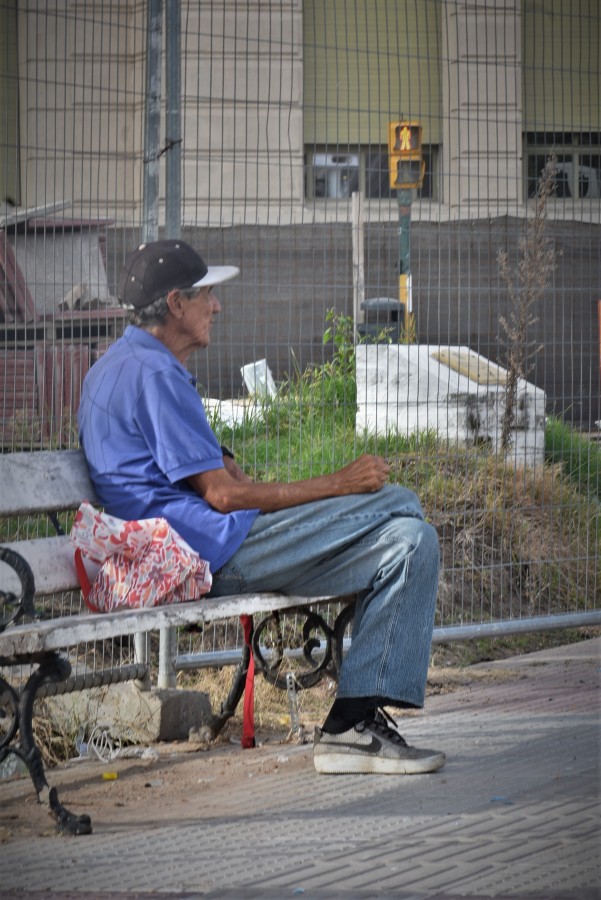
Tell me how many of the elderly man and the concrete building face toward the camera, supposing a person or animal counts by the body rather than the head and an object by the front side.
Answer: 1

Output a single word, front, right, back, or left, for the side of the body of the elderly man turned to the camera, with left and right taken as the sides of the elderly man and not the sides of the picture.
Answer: right

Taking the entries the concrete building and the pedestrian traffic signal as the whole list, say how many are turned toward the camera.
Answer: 2

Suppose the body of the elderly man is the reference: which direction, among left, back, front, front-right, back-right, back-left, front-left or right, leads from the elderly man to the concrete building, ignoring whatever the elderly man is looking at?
left

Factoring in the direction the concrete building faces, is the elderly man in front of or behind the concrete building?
in front

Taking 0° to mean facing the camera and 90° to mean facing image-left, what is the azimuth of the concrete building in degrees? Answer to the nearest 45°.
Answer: approximately 0°

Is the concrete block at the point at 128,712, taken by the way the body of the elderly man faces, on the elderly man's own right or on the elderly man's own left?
on the elderly man's own left

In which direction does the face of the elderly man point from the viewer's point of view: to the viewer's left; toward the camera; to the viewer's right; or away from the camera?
to the viewer's right

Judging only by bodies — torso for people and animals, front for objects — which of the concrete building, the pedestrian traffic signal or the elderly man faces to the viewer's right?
the elderly man

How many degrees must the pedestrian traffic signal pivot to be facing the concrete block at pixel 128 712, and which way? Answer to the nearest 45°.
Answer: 0° — it already faces it
